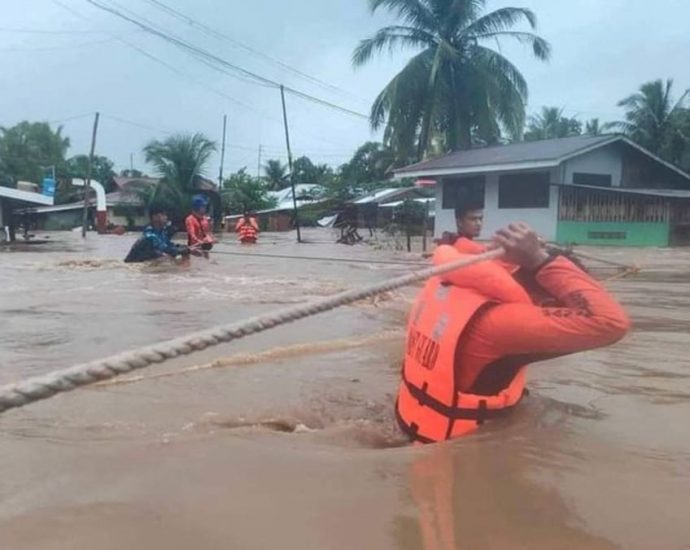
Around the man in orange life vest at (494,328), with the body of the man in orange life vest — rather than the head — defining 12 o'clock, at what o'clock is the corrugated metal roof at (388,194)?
The corrugated metal roof is roughly at 10 o'clock from the man in orange life vest.

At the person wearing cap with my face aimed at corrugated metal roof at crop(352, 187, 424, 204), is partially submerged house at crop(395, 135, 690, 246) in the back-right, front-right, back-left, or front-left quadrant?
front-right

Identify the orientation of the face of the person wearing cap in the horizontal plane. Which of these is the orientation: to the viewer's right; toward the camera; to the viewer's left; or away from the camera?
toward the camera

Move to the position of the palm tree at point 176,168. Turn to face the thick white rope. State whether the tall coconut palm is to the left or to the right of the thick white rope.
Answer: left

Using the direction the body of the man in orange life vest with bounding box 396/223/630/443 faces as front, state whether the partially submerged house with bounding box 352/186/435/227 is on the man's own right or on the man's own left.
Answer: on the man's own left

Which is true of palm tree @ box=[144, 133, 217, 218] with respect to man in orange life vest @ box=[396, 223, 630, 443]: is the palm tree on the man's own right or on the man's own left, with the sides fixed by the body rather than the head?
on the man's own left

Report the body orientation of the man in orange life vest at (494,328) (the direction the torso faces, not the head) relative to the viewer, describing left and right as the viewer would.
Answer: facing away from the viewer and to the right of the viewer

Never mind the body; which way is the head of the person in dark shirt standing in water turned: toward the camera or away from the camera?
toward the camera

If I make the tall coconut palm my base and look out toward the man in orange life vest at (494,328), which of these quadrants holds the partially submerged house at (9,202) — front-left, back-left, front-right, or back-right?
front-right

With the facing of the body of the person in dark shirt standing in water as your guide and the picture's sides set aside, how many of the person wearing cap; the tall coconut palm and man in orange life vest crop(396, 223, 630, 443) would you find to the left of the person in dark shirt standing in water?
2

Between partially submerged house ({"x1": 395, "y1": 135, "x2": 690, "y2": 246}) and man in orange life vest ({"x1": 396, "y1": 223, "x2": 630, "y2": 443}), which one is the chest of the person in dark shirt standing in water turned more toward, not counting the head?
the man in orange life vest

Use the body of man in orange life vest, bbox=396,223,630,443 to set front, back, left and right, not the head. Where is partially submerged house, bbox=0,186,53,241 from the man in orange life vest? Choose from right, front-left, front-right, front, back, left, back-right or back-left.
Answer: left

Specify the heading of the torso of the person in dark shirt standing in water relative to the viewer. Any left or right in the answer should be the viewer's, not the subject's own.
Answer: facing the viewer and to the right of the viewer

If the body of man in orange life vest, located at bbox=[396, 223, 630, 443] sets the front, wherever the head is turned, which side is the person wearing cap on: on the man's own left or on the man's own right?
on the man's own left

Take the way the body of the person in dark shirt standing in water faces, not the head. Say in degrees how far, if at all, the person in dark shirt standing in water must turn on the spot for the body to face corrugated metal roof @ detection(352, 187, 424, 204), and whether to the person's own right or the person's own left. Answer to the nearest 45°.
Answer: approximately 90° to the person's own left

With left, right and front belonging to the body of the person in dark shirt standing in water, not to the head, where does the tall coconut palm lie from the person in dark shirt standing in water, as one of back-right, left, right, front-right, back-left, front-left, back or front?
left
